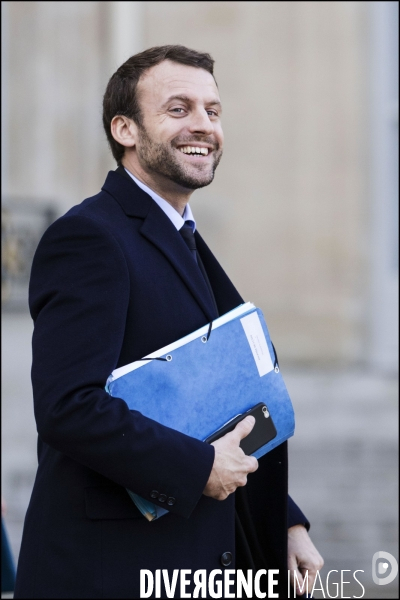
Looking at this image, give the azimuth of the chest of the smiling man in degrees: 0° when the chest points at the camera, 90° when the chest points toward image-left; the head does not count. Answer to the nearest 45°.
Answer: approximately 315°
